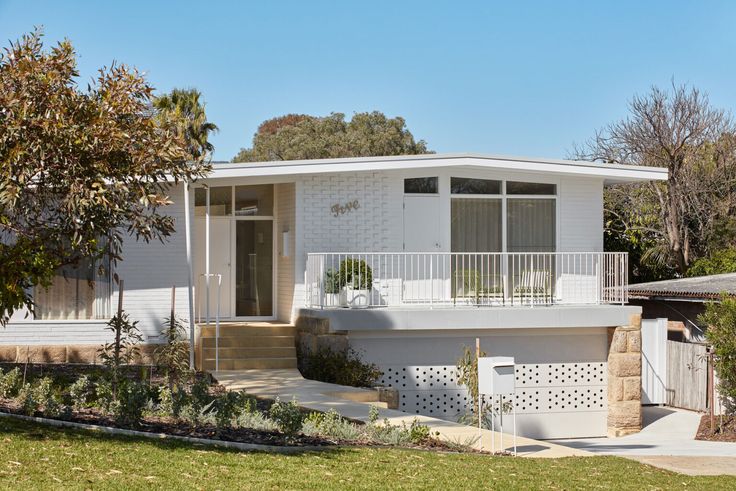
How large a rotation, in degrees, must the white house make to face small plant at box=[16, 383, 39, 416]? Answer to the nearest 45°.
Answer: approximately 45° to its right

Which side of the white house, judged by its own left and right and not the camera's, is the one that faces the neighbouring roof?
left

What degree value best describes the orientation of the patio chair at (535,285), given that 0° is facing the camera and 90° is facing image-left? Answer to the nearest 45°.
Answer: approximately 45°

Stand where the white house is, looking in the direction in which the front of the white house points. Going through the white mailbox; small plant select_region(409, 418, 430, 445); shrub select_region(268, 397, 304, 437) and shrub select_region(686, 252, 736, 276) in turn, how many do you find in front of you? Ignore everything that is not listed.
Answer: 3

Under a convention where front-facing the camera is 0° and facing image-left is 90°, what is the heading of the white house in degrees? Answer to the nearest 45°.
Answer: approximately 0°

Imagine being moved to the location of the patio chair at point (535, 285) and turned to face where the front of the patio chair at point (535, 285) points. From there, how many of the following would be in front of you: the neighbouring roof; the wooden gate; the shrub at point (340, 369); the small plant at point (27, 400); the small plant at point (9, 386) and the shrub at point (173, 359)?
4

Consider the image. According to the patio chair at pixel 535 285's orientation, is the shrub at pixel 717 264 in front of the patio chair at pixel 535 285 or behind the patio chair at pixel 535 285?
behind

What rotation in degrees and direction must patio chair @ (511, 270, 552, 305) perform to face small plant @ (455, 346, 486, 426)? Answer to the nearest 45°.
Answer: approximately 45° to its left

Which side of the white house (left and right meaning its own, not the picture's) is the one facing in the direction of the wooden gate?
left
